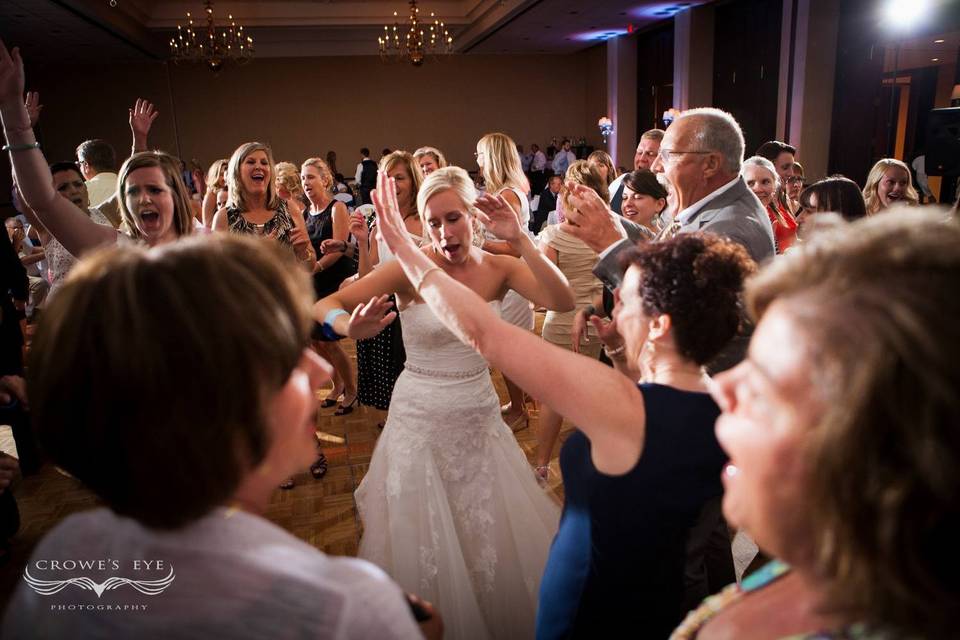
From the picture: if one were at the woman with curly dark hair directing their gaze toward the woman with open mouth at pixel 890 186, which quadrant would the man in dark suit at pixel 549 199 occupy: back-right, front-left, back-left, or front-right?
front-left

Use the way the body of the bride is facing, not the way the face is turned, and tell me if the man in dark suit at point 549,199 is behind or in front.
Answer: behind

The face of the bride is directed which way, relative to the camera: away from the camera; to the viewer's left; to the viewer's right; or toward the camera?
toward the camera

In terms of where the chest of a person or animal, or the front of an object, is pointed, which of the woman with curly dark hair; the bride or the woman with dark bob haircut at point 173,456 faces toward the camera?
the bride

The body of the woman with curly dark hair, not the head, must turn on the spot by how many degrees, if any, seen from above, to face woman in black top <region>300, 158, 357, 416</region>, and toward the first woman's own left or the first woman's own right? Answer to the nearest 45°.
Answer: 0° — they already face them

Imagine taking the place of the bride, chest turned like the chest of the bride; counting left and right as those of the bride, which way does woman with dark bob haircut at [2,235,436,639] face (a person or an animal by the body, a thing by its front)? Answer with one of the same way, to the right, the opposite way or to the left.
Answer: the opposite way

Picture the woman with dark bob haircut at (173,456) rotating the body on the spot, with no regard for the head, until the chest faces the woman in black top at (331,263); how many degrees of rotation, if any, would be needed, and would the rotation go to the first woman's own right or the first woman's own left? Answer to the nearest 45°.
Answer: approximately 45° to the first woman's own left

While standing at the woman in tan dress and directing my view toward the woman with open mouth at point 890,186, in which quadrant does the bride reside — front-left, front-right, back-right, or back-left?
back-right

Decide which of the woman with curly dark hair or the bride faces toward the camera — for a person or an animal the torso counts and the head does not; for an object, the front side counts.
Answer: the bride

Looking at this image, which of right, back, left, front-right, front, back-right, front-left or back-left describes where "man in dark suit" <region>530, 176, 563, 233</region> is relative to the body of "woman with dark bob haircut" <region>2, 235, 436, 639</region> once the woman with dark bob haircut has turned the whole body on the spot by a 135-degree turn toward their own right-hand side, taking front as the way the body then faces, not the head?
back-left

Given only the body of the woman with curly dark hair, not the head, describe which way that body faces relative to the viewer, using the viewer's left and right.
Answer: facing away from the viewer and to the left of the viewer

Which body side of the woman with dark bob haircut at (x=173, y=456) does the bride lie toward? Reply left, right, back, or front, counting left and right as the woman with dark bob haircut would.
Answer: front

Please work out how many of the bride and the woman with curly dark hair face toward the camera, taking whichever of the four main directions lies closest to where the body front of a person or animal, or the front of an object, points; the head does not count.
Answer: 1

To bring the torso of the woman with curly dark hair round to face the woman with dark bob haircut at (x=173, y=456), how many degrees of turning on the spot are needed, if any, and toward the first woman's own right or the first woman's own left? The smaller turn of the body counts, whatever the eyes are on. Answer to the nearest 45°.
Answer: approximately 90° to the first woman's own left

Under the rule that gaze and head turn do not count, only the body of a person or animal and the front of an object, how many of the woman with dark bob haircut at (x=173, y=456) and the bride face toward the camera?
1

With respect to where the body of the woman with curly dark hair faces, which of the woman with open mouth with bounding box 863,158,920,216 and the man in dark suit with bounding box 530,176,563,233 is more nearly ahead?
the man in dark suit

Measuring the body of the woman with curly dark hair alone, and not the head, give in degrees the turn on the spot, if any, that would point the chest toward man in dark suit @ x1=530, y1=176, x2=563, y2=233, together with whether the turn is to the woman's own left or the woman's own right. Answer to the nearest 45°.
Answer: approximately 45° to the woman's own right

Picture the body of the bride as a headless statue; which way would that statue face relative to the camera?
toward the camera

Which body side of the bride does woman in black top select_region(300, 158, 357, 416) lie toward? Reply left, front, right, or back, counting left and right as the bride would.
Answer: back

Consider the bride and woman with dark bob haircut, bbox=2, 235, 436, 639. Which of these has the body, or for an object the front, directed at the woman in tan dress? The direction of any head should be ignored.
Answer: the woman with dark bob haircut

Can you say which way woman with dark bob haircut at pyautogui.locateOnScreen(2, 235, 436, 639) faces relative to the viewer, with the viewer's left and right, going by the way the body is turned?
facing away from the viewer and to the right of the viewer
